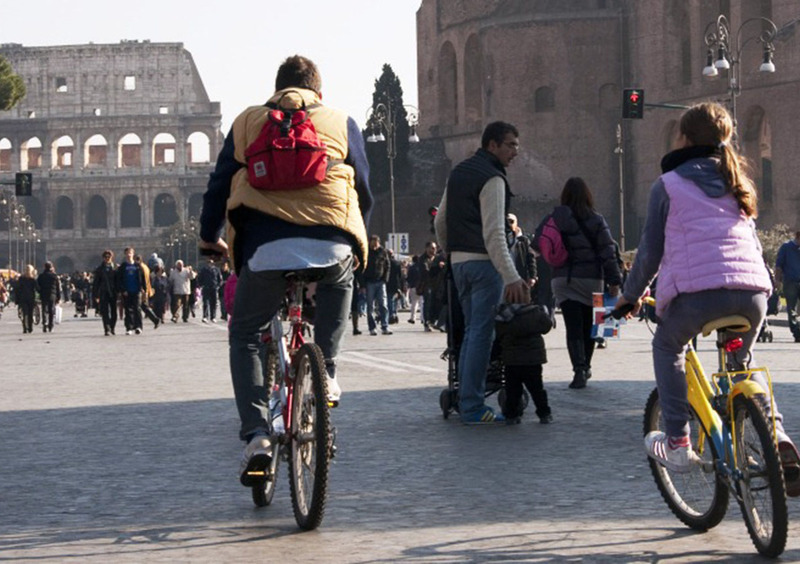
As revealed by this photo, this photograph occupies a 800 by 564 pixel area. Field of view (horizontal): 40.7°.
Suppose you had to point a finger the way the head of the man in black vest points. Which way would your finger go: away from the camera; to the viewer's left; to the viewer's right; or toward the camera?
to the viewer's right

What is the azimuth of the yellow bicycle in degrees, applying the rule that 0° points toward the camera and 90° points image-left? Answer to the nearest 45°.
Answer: approximately 135°

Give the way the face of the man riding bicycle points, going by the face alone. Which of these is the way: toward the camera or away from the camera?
away from the camera

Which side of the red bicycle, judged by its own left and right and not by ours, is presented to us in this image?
back

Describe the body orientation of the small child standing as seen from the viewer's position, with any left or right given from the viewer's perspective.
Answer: facing away from the viewer

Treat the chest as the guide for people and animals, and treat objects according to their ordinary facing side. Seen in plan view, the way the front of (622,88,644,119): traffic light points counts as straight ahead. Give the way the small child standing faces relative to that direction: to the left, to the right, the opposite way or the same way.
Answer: the opposite way

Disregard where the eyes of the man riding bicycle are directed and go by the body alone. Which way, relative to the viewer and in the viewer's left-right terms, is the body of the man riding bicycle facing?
facing away from the viewer
